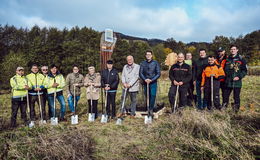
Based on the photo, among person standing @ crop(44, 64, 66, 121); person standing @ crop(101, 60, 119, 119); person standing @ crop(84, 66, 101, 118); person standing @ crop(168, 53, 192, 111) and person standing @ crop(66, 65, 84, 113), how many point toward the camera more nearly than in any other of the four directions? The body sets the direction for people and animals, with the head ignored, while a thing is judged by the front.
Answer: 5

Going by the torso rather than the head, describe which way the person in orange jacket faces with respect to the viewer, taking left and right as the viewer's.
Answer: facing the viewer

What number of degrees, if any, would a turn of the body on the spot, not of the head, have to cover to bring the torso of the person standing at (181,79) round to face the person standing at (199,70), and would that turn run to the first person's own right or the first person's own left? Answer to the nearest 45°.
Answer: approximately 135° to the first person's own left

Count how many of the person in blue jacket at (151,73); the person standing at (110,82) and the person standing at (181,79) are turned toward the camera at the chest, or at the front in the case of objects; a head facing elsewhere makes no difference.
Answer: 3

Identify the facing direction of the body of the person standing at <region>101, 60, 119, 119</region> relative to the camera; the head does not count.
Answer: toward the camera

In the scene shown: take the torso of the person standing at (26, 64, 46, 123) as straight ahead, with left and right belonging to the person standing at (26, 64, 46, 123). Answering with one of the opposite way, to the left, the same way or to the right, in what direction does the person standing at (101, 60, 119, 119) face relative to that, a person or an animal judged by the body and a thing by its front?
the same way

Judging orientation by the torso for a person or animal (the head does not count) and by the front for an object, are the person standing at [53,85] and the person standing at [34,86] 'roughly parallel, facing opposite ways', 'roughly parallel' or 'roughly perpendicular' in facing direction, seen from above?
roughly parallel

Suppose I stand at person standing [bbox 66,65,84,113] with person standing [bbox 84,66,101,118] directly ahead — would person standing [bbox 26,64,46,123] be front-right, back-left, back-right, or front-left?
back-right

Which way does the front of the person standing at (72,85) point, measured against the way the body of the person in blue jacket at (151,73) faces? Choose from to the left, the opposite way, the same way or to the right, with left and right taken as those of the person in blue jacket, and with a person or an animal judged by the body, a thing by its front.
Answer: the same way

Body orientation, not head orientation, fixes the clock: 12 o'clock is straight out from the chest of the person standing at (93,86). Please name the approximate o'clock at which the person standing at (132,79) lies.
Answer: the person standing at (132,79) is roughly at 10 o'clock from the person standing at (93,86).

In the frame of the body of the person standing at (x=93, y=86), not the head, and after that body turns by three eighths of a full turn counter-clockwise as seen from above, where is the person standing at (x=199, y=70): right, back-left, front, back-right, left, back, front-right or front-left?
front-right

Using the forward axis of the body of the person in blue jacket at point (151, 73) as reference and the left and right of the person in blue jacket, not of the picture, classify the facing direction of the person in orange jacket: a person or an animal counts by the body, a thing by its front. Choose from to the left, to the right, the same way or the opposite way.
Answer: the same way

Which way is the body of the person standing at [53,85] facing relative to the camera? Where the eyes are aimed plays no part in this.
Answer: toward the camera
